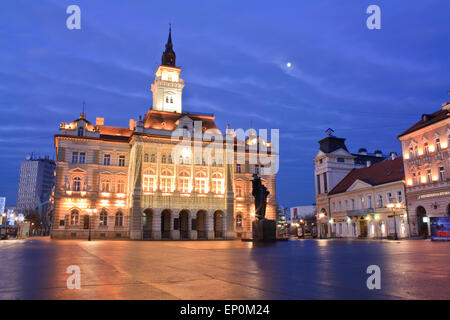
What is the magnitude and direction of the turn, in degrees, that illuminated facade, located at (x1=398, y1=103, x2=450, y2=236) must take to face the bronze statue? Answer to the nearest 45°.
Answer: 0° — it already faces it

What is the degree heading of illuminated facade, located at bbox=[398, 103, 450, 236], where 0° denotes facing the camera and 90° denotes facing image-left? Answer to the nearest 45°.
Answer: approximately 45°
